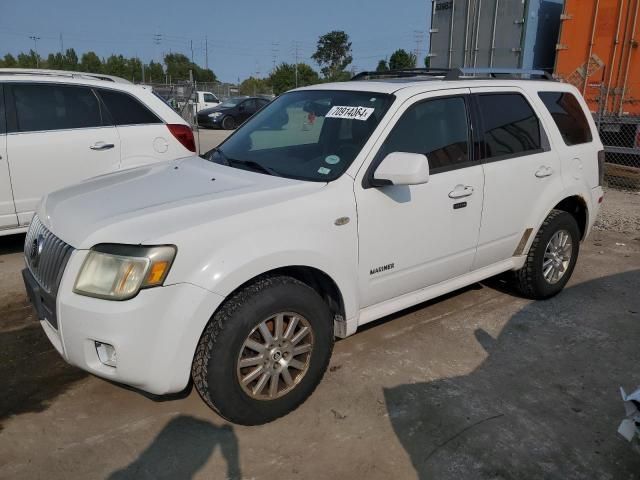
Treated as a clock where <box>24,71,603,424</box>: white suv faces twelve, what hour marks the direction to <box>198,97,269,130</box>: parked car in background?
The parked car in background is roughly at 4 o'clock from the white suv.

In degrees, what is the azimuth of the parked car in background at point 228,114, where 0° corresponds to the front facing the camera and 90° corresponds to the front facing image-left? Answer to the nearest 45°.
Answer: approximately 45°

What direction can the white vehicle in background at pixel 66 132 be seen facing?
to the viewer's left

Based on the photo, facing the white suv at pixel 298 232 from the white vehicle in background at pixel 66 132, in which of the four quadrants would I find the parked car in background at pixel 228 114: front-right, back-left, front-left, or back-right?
back-left

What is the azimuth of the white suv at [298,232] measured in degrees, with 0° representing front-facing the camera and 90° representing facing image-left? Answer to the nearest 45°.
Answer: approximately 45°

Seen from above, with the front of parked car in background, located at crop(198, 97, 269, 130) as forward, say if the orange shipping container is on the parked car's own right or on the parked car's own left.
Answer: on the parked car's own left

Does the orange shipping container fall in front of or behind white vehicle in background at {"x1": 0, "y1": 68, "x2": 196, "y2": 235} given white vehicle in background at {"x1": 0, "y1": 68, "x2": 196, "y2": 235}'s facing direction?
behind

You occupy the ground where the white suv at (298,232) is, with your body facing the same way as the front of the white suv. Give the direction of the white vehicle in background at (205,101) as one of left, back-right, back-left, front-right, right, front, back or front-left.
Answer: back-right
